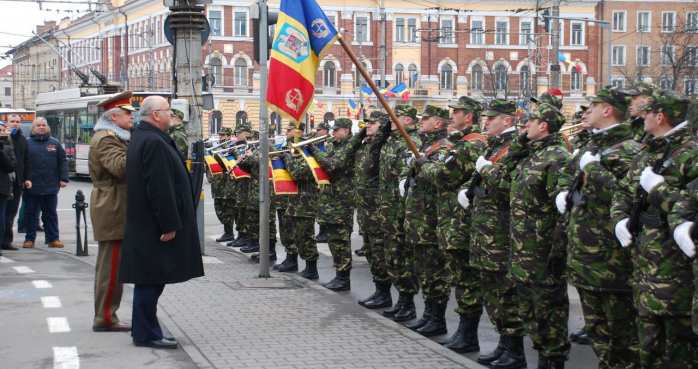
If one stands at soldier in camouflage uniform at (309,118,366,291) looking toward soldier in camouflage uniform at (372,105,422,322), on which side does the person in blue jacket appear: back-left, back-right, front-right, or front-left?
back-right

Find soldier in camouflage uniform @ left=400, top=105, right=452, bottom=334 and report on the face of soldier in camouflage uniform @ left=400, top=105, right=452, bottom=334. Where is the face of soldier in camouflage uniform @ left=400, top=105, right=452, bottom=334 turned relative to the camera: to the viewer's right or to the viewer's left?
to the viewer's left

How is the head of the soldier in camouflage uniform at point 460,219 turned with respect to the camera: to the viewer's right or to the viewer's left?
to the viewer's left

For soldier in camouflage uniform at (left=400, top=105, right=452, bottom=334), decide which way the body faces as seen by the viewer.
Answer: to the viewer's left

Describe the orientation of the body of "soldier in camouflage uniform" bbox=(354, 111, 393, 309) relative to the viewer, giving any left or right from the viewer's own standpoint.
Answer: facing to the left of the viewer

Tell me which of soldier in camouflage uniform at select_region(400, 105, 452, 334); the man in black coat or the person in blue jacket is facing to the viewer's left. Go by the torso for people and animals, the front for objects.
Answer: the soldier in camouflage uniform

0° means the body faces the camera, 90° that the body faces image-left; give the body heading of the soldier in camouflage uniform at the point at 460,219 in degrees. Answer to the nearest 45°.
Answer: approximately 90°

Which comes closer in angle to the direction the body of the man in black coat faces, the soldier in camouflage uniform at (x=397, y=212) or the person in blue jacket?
the soldier in camouflage uniform

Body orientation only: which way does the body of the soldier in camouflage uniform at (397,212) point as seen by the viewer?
to the viewer's left

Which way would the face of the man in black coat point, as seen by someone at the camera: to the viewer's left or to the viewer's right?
to the viewer's right

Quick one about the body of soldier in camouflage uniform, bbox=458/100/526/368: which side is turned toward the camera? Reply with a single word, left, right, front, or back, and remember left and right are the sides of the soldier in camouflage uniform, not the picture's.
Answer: left

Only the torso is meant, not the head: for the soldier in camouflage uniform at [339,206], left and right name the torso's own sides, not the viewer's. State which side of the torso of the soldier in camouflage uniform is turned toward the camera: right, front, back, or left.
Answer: left
